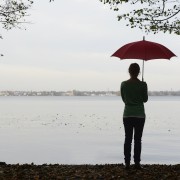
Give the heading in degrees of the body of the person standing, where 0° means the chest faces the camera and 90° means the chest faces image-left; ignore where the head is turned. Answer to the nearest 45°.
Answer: approximately 180°
